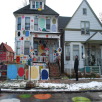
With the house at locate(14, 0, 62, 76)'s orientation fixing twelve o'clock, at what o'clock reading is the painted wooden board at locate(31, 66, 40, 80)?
The painted wooden board is roughly at 12 o'clock from the house.

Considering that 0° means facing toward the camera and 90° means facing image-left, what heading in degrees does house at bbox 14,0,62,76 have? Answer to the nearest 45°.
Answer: approximately 0°

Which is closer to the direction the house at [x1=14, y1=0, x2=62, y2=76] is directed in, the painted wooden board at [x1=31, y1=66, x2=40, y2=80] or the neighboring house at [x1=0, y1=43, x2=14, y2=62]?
the painted wooden board

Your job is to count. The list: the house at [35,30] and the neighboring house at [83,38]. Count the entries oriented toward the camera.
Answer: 2

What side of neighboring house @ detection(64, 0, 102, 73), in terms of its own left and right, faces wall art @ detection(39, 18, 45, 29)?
right

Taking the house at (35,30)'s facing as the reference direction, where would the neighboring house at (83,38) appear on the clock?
The neighboring house is roughly at 9 o'clock from the house.

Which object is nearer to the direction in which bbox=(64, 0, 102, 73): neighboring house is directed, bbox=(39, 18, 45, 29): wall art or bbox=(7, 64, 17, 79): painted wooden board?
the painted wooden board
